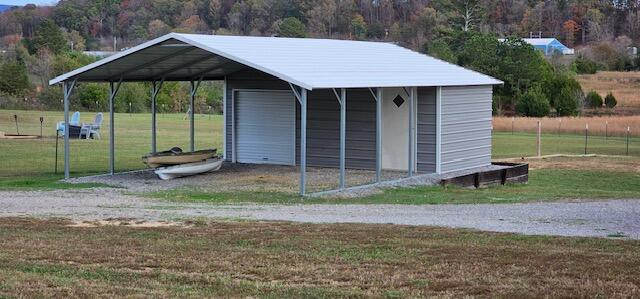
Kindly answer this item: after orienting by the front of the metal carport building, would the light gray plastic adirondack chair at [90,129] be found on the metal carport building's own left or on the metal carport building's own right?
on the metal carport building's own right

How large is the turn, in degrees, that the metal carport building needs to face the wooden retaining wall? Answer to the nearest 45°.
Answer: approximately 135° to its left

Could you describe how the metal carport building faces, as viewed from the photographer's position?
facing the viewer and to the left of the viewer

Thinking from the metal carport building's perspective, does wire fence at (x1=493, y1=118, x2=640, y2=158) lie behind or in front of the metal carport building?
behind
